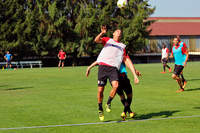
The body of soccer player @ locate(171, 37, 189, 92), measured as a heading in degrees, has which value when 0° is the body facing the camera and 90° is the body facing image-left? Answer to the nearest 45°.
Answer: approximately 45°

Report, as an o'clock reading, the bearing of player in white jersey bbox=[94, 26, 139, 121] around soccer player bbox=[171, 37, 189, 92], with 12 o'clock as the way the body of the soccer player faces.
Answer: The player in white jersey is roughly at 11 o'clock from the soccer player.
